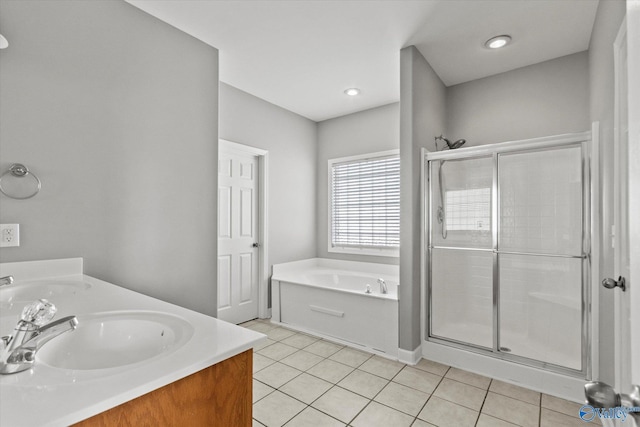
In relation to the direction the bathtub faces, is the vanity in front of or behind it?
in front

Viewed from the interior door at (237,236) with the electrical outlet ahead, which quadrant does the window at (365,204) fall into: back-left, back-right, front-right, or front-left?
back-left

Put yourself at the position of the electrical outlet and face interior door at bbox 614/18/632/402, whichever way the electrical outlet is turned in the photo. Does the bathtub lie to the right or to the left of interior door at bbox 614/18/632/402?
left

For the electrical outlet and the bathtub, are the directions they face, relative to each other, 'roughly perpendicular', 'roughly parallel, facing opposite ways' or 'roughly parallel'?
roughly perpendicular

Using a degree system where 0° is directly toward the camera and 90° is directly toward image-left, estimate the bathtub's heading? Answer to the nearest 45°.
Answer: approximately 45°

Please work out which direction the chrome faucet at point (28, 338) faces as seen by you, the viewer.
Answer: facing to the right of the viewer

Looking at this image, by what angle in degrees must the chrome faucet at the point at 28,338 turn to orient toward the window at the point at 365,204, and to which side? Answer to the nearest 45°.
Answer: approximately 45° to its left

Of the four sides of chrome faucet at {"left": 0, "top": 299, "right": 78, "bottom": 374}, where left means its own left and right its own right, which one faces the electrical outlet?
left
